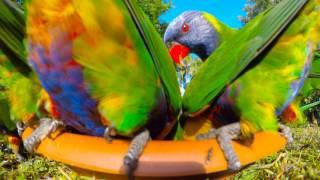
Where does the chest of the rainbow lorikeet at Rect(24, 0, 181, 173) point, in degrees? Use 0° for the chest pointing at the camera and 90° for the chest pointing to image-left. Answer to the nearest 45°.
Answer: approximately 45°

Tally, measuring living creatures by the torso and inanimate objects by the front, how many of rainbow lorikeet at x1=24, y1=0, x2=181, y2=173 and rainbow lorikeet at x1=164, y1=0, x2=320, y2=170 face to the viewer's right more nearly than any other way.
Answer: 0

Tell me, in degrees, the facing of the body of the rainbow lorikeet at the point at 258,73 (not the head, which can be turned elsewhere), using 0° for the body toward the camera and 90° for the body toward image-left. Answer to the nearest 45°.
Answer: approximately 90°
